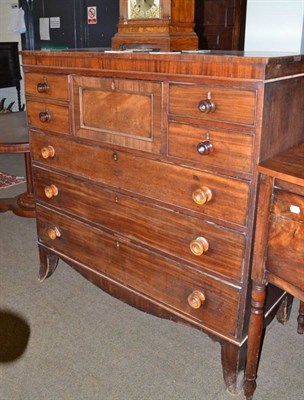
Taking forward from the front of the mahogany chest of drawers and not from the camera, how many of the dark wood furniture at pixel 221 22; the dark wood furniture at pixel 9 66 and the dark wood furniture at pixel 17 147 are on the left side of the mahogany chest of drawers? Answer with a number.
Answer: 0

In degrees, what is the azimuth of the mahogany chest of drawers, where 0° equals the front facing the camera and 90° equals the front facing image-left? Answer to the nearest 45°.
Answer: approximately 45°

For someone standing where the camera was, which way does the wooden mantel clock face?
facing the viewer and to the left of the viewer

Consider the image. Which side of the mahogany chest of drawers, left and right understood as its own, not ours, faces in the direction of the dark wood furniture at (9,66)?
right

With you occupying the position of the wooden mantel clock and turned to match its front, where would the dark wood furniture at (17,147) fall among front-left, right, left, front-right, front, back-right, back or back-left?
right

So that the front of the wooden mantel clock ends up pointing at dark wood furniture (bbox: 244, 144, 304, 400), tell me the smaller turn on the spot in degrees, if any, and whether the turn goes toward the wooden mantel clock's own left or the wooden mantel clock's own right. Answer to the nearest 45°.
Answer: approximately 90° to the wooden mantel clock's own left
